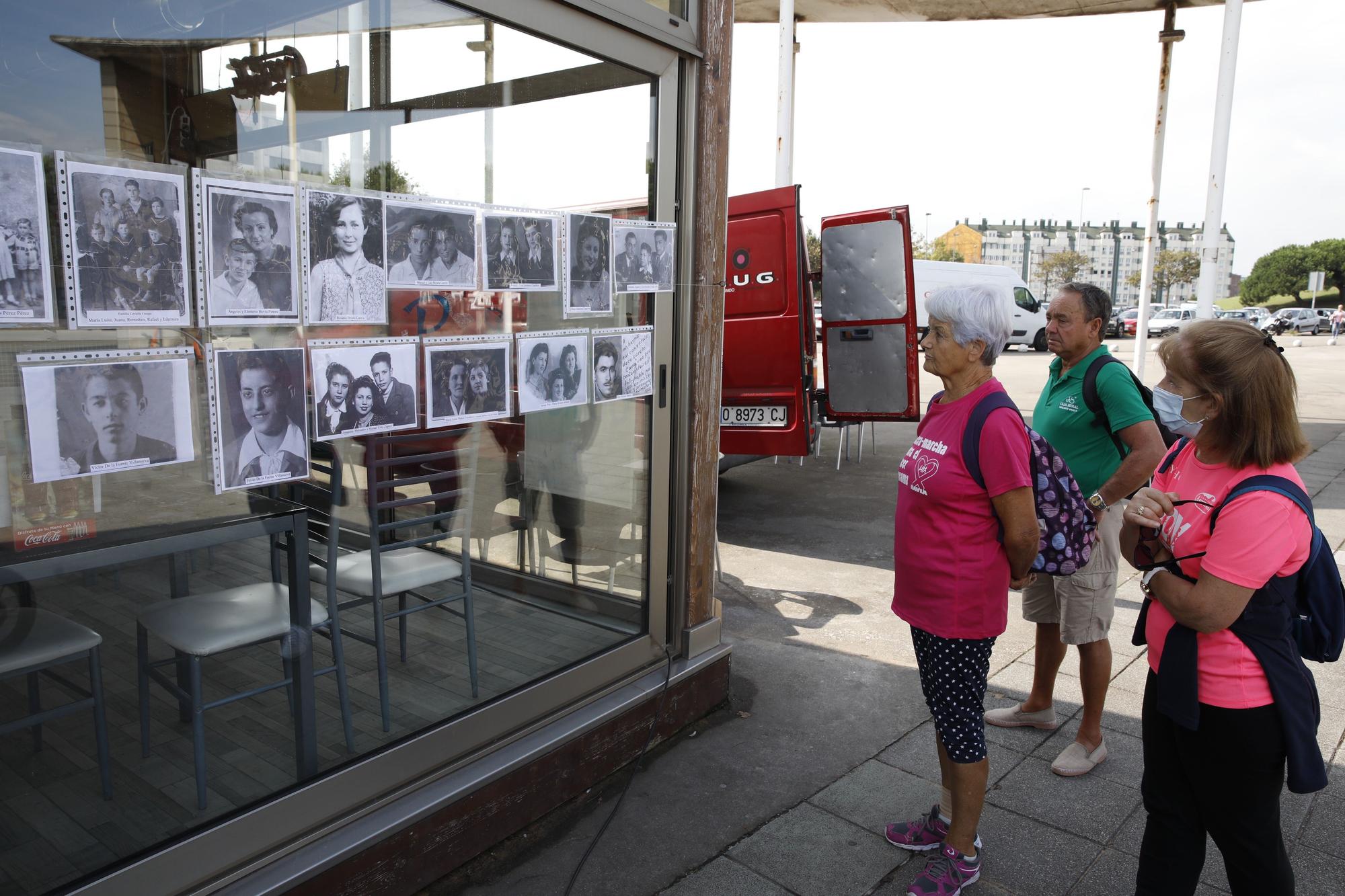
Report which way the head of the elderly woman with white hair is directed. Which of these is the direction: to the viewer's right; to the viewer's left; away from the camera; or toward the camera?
to the viewer's left

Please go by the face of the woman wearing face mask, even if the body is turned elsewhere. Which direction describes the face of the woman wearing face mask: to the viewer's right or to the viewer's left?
to the viewer's left

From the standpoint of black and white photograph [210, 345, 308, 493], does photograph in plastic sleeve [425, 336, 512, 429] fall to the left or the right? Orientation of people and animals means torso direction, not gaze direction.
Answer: on its left

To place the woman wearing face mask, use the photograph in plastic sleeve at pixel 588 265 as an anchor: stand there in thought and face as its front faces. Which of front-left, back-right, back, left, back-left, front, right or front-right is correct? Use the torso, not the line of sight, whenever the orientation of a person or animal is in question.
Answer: front

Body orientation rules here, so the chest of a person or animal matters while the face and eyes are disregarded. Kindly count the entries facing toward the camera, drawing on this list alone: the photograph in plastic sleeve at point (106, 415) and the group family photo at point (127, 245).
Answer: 2

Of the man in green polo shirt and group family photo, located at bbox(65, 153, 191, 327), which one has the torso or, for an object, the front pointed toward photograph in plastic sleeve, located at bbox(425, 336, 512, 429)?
the man in green polo shirt

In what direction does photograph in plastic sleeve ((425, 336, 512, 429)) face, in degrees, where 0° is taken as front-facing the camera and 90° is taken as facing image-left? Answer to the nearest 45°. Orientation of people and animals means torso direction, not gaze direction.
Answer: approximately 315°

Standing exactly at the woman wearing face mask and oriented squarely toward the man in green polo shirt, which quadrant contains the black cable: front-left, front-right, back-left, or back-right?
front-left

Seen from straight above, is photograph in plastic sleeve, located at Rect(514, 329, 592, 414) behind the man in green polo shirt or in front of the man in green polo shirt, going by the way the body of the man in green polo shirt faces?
in front

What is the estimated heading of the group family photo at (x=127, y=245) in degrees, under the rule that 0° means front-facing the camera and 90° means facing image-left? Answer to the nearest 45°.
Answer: approximately 0°

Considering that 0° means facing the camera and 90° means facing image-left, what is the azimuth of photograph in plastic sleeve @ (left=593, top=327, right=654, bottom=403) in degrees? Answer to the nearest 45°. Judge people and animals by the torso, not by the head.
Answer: approximately 315°

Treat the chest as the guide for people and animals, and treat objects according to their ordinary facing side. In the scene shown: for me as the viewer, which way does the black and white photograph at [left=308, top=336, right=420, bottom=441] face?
facing the viewer and to the right of the viewer

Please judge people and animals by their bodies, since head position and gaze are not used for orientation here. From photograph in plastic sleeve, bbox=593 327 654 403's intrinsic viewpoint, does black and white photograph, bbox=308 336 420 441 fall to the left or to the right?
on its right

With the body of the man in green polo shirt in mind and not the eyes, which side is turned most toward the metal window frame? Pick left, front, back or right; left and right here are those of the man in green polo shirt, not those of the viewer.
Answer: front

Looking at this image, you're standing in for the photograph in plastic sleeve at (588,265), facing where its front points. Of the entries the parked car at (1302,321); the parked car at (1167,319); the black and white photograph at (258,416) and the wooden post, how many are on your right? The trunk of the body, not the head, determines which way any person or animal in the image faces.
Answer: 1
